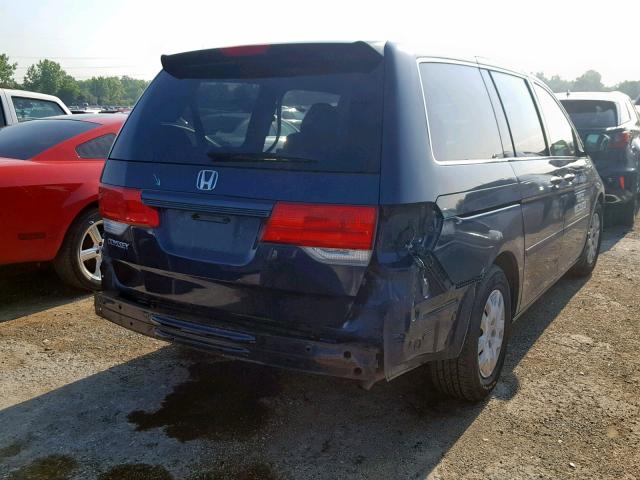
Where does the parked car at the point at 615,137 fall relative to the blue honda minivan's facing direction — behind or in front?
in front

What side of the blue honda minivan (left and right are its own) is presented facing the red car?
left

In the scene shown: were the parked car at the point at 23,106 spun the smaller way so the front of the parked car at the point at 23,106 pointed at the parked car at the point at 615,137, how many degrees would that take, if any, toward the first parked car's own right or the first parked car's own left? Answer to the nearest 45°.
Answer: approximately 90° to the first parked car's own right

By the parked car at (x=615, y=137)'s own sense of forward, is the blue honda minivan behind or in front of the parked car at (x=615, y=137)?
behind

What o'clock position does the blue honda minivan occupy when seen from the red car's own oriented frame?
The blue honda minivan is roughly at 4 o'clock from the red car.

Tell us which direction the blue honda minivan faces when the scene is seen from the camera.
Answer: facing away from the viewer and to the right of the viewer

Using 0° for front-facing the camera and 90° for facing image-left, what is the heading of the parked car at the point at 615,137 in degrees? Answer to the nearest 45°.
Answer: approximately 225°
